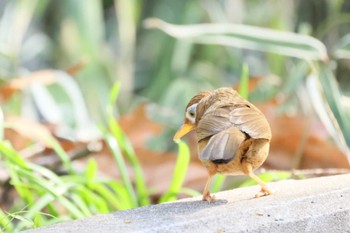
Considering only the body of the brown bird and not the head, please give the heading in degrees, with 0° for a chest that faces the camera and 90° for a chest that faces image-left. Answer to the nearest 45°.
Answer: approximately 180°

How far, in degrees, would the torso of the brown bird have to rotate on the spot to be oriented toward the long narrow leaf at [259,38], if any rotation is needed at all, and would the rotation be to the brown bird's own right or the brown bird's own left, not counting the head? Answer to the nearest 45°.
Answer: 0° — it already faces it
